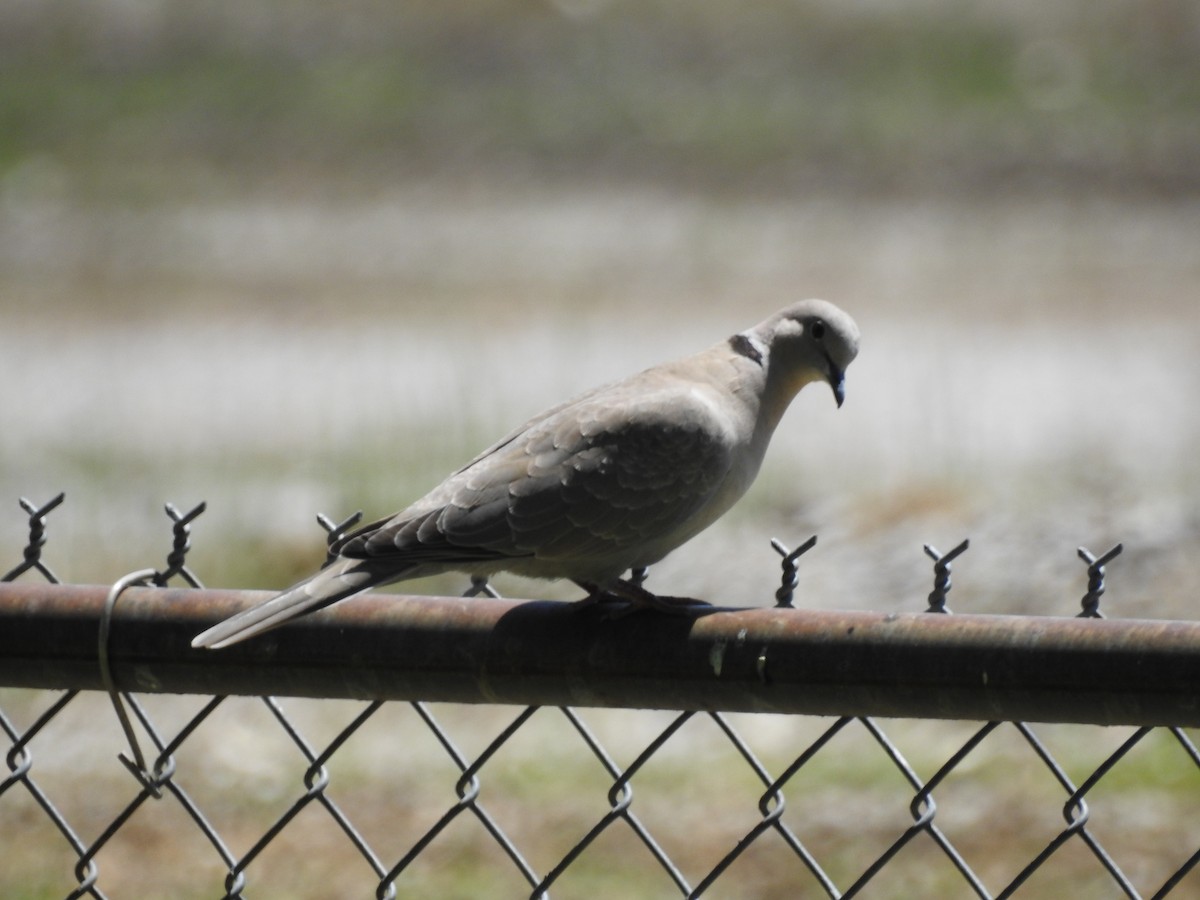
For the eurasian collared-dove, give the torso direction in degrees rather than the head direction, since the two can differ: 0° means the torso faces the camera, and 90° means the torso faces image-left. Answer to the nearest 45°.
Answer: approximately 270°
